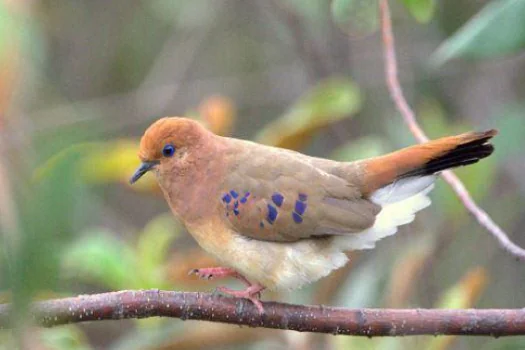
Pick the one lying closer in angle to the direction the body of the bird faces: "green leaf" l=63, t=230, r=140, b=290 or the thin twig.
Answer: the green leaf

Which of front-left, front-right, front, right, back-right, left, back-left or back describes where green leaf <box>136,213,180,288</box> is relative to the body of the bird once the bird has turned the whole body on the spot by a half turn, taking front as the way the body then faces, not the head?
back-left

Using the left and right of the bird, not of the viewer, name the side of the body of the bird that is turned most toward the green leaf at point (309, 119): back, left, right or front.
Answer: right

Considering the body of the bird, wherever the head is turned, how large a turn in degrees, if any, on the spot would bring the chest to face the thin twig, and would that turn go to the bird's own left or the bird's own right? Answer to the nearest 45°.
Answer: approximately 180°

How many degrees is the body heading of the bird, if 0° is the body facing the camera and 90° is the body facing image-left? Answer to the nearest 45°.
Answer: approximately 90°
